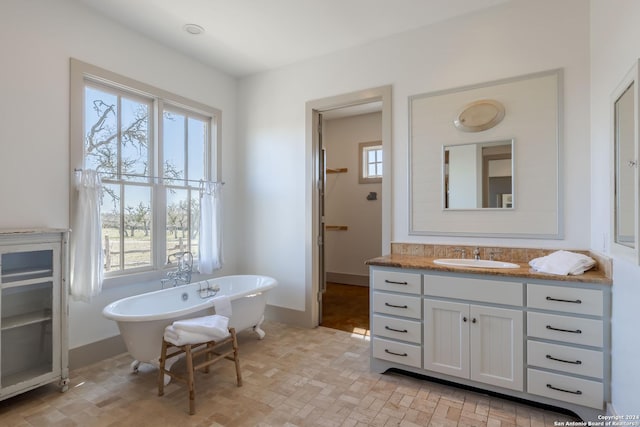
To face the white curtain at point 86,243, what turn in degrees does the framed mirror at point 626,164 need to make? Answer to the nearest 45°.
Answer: approximately 45° to its left

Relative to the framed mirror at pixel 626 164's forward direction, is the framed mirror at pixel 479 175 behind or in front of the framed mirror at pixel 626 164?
in front

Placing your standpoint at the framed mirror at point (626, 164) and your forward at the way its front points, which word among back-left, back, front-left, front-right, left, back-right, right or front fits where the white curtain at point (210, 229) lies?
front

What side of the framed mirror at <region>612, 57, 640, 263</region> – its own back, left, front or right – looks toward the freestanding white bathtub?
front

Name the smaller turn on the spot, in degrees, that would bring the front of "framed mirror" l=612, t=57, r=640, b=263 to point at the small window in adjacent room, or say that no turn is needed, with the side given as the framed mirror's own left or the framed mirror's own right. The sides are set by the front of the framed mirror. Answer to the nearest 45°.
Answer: approximately 45° to the framed mirror's own right

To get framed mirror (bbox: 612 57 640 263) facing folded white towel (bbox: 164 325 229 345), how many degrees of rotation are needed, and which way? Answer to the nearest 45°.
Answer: approximately 45° to its left

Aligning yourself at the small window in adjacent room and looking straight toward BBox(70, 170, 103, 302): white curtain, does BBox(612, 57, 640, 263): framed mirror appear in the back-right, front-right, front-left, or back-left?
front-left

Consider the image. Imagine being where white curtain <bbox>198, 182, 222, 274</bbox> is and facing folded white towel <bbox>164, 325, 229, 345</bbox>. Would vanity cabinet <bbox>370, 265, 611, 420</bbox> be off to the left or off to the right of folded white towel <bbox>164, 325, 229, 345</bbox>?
left

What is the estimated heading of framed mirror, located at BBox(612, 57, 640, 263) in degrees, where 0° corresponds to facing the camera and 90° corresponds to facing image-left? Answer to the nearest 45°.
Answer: approximately 90°

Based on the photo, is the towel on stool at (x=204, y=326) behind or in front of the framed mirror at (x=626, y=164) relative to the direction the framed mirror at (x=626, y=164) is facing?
in front

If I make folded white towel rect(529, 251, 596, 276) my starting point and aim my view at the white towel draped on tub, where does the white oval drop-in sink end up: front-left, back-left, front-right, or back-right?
front-right
